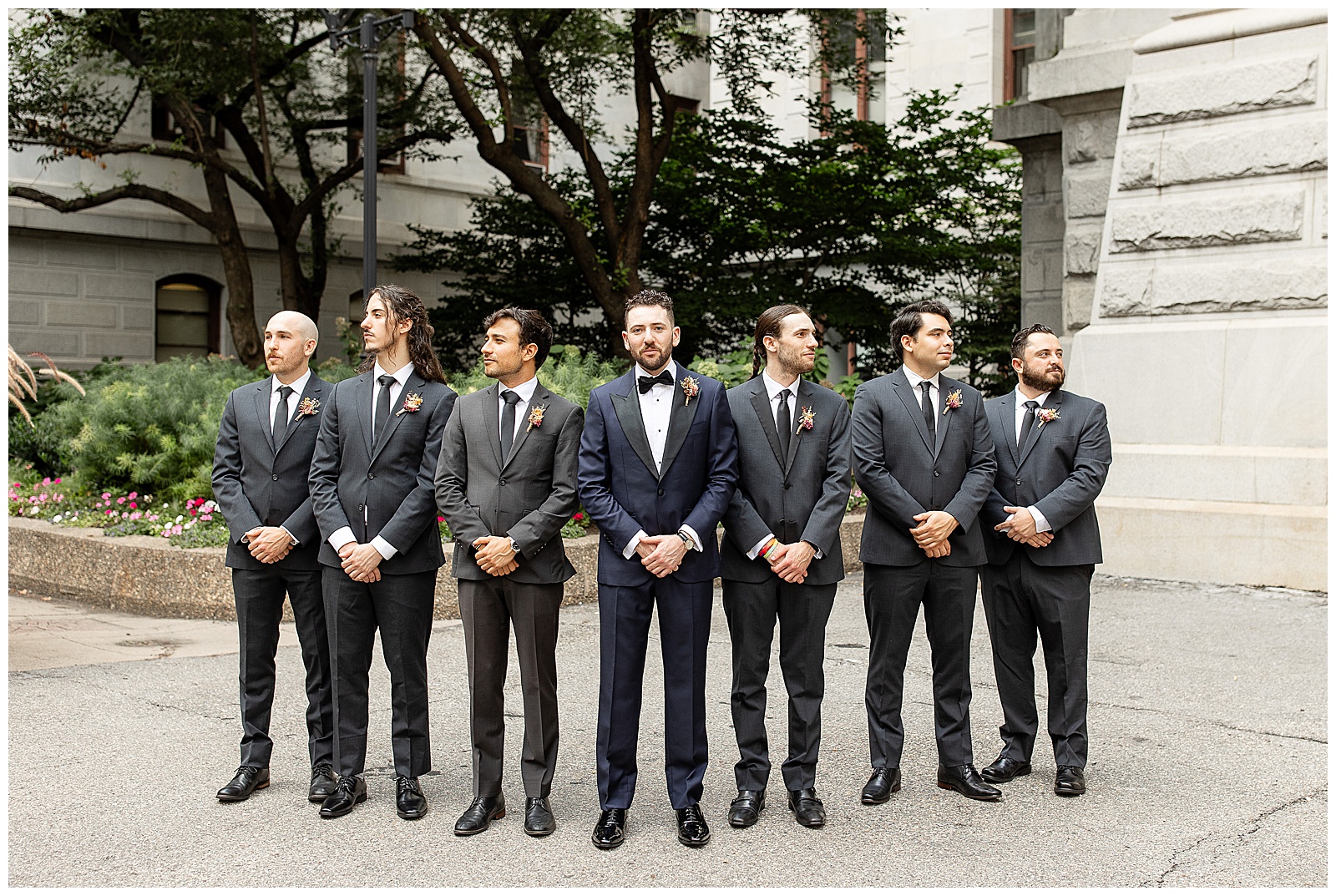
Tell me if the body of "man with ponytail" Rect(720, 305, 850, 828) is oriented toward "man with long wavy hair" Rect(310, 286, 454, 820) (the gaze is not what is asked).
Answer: no

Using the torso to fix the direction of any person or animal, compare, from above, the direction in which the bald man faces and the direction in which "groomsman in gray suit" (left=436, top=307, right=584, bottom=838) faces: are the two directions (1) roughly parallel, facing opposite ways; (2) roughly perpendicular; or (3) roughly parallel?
roughly parallel

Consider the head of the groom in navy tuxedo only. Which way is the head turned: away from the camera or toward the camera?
toward the camera

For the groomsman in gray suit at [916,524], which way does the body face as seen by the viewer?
toward the camera

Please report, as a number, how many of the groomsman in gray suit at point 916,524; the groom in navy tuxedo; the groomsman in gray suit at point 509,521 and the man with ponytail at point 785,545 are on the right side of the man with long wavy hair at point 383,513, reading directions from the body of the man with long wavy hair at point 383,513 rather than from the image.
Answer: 0

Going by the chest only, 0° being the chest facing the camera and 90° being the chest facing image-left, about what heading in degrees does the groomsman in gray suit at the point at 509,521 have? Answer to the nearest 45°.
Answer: approximately 0°

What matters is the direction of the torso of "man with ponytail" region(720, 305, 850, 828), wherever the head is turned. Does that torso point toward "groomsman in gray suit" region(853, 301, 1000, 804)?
no

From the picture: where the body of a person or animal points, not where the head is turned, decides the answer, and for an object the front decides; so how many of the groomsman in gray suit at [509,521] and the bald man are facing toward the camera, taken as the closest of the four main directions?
2

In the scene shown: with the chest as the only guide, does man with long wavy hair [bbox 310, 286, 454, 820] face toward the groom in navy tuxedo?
no

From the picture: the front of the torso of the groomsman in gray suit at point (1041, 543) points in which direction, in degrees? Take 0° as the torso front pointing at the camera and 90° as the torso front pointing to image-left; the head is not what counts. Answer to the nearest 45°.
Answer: approximately 45°

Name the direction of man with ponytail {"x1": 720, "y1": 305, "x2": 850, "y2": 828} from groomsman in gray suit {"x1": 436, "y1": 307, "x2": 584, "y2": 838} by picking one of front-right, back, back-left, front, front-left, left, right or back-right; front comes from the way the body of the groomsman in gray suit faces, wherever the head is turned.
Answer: left

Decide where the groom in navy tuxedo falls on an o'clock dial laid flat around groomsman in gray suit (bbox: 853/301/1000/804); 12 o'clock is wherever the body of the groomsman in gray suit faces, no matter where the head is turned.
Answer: The groom in navy tuxedo is roughly at 2 o'clock from the groomsman in gray suit.

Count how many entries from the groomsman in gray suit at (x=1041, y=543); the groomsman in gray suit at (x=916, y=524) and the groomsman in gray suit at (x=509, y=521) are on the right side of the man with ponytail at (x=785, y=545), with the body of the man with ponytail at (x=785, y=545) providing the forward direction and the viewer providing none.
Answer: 1

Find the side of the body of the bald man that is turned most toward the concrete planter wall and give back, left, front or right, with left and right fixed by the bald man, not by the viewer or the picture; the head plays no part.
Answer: back
